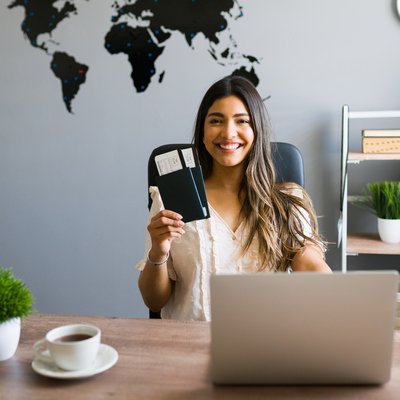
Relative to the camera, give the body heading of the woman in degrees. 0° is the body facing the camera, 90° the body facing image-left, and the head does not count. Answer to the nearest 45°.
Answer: approximately 0°

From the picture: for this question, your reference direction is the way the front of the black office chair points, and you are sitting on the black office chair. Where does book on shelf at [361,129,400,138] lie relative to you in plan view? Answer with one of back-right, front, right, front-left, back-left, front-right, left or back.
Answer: back-left

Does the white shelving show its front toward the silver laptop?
yes

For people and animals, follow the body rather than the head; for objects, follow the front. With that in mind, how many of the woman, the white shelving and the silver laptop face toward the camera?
2

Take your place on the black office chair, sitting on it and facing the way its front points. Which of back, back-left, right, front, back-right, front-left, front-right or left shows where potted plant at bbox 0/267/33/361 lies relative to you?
front-right

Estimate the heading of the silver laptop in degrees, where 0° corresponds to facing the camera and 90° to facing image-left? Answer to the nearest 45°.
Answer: approximately 180°

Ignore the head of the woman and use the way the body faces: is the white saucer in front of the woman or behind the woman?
in front

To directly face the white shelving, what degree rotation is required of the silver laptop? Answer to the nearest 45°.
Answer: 0° — it already faces it

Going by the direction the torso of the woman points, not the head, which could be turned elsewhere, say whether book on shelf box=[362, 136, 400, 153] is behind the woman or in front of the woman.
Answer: behind

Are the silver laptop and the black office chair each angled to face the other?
yes
